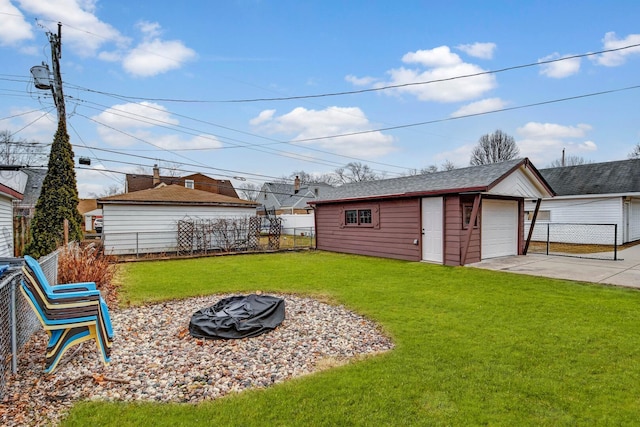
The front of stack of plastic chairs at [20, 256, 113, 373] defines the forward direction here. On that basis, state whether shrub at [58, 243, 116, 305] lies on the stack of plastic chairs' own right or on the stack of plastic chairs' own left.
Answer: on the stack of plastic chairs' own left

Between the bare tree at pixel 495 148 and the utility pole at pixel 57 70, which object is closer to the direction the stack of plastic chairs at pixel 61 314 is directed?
the bare tree

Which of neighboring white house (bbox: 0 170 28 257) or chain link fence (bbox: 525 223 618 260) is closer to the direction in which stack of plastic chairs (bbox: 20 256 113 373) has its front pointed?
the chain link fence

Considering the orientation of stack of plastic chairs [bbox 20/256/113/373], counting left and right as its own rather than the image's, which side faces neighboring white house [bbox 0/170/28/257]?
left

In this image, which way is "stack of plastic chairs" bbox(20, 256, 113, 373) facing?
to the viewer's right

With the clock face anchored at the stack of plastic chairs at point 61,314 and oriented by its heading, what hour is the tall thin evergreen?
The tall thin evergreen is roughly at 9 o'clock from the stack of plastic chairs.

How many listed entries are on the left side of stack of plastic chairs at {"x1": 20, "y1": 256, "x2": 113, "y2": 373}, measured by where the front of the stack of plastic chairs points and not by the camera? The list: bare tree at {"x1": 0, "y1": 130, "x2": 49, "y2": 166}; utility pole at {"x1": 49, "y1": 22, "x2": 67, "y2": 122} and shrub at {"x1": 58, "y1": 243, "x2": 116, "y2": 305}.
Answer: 3

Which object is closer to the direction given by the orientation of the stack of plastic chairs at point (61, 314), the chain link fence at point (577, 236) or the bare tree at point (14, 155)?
the chain link fence

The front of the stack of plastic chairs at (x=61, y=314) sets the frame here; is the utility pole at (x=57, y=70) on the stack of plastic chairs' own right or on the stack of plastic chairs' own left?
on the stack of plastic chairs' own left
